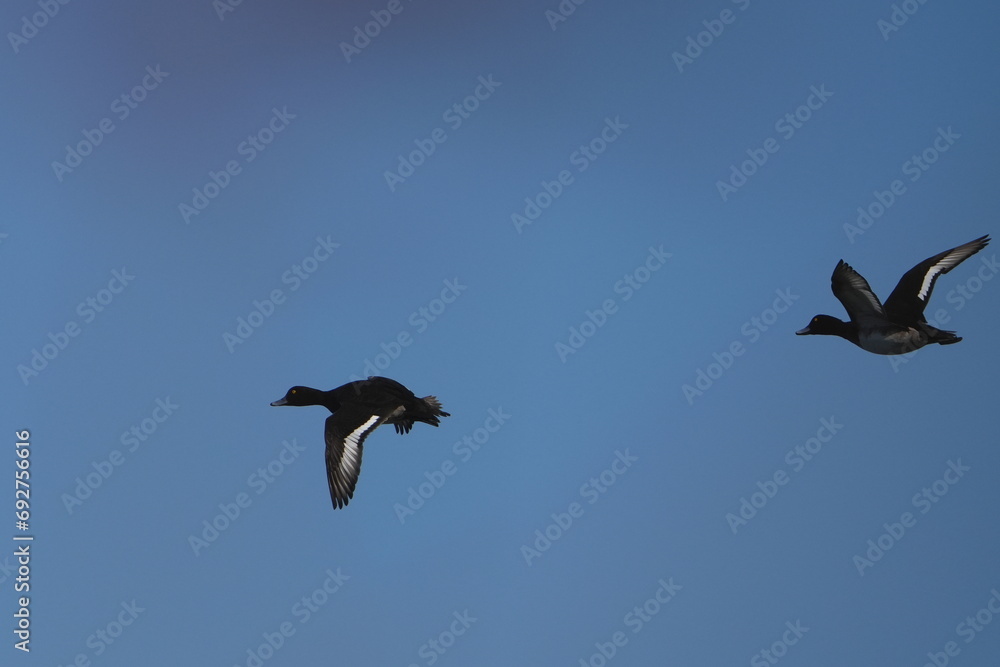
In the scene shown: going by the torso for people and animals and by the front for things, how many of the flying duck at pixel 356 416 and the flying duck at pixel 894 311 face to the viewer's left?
2

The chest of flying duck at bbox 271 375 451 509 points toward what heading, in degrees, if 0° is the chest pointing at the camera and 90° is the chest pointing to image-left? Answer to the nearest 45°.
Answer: approximately 90°

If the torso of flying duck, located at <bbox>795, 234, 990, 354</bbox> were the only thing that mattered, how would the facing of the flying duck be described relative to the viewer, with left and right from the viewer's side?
facing to the left of the viewer
